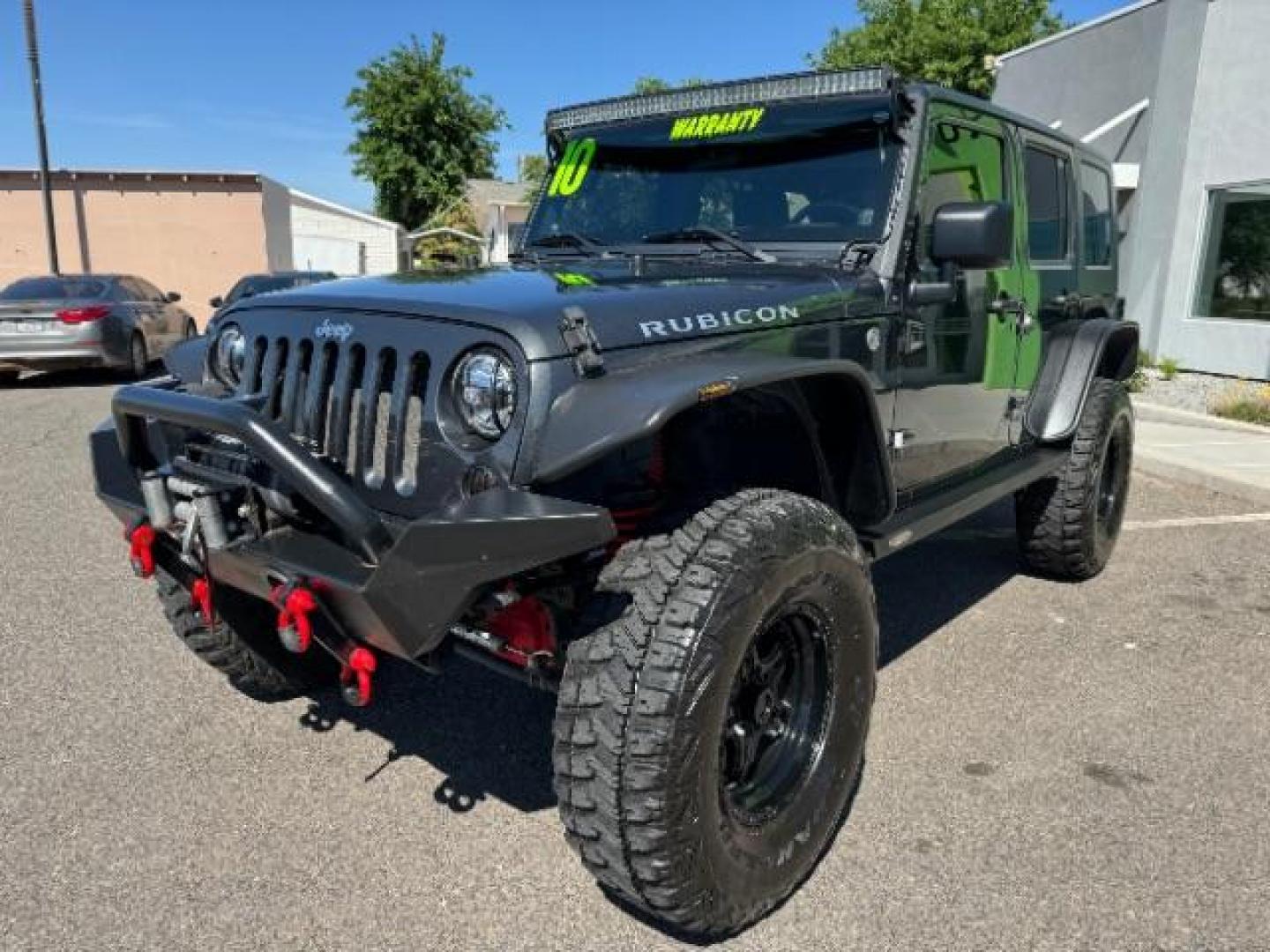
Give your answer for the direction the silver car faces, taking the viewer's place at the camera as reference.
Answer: facing away from the viewer and to the right of the viewer

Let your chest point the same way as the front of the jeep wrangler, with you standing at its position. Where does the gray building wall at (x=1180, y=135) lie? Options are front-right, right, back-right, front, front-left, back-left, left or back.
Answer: back

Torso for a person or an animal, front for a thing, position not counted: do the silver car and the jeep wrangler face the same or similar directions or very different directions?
very different directions

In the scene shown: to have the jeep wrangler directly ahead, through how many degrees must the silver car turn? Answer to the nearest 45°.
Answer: approximately 135° to its right

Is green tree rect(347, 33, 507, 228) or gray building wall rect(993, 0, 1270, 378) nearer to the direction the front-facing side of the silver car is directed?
the green tree

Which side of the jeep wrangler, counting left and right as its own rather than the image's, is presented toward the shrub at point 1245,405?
back

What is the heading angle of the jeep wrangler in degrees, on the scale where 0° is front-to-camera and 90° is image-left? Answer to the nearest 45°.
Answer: approximately 45°

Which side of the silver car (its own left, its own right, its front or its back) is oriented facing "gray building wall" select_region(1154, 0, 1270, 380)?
right

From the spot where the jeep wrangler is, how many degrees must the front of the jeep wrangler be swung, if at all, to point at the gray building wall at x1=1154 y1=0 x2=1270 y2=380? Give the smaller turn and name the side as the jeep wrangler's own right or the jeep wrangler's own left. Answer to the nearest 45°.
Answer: approximately 180°

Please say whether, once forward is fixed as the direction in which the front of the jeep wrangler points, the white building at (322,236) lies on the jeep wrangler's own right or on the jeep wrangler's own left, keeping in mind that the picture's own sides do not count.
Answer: on the jeep wrangler's own right

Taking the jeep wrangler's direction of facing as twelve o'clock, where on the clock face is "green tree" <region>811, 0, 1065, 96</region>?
The green tree is roughly at 5 o'clock from the jeep wrangler.
